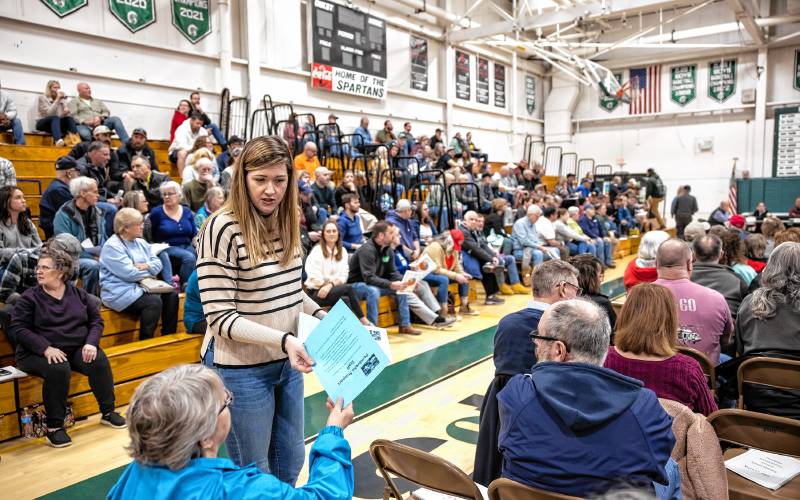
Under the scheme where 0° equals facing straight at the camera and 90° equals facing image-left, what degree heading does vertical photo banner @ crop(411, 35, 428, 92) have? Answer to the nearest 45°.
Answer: approximately 315°

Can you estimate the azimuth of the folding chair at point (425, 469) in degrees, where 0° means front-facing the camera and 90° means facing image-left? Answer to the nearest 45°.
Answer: approximately 225°

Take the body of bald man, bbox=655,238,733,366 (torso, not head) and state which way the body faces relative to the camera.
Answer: away from the camera

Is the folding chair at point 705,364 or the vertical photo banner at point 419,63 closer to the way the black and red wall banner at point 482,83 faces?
the folding chair

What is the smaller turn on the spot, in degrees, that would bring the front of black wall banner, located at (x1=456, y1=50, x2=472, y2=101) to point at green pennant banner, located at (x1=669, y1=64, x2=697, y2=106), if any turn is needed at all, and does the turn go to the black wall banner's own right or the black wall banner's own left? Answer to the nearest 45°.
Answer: approximately 45° to the black wall banner's own left

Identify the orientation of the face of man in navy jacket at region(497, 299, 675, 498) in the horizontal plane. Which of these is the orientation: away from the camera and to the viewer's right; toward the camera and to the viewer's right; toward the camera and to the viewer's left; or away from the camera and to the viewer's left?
away from the camera and to the viewer's left

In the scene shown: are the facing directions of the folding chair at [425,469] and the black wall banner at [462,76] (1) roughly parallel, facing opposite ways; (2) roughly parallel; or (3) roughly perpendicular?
roughly perpendicular

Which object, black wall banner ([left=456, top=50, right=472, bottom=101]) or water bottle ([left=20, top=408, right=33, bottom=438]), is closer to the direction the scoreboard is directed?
the water bottle

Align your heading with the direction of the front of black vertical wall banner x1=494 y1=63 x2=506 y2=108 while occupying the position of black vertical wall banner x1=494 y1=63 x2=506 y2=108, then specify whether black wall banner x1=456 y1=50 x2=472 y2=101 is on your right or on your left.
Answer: on your right

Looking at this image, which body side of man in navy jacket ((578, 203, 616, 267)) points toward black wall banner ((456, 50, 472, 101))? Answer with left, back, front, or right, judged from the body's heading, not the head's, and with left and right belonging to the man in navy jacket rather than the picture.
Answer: back
